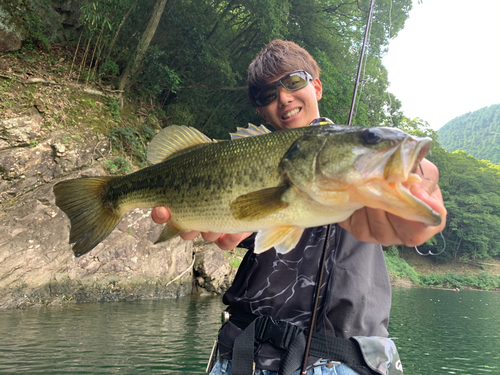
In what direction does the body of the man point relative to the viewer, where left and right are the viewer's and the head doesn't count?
facing the viewer and to the left of the viewer
